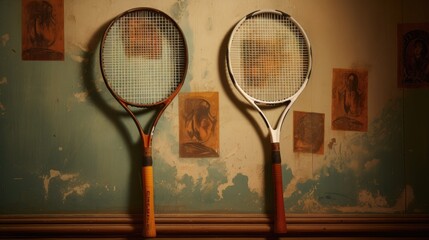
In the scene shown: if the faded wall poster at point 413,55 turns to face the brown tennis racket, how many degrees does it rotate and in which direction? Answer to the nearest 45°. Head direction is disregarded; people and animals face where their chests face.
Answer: approximately 45° to its right

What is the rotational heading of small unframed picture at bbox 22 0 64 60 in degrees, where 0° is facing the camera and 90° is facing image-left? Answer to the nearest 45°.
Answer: approximately 0°

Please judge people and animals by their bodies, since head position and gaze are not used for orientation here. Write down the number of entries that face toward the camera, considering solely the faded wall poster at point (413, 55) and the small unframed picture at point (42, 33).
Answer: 2

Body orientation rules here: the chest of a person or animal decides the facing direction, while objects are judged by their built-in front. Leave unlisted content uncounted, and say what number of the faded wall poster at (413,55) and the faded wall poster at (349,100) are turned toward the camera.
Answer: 2

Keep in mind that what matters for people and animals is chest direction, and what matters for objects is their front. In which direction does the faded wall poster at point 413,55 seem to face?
toward the camera

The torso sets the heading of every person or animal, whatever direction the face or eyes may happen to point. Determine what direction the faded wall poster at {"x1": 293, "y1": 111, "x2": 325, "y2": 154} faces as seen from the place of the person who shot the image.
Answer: facing the viewer

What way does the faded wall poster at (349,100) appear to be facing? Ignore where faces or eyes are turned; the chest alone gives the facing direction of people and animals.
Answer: toward the camera
